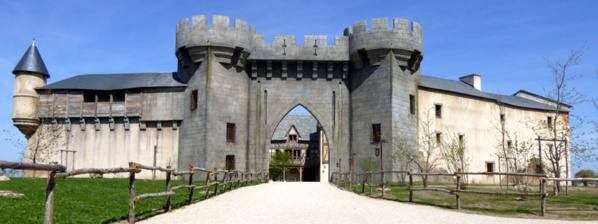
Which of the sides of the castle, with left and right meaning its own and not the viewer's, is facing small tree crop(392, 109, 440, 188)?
left

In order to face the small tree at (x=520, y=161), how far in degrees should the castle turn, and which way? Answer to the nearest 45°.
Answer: approximately 45° to its left

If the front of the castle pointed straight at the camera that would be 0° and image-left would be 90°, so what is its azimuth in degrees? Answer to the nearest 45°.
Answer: approximately 0°

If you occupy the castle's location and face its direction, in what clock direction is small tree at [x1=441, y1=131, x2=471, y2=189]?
The small tree is roughly at 10 o'clock from the castle.
